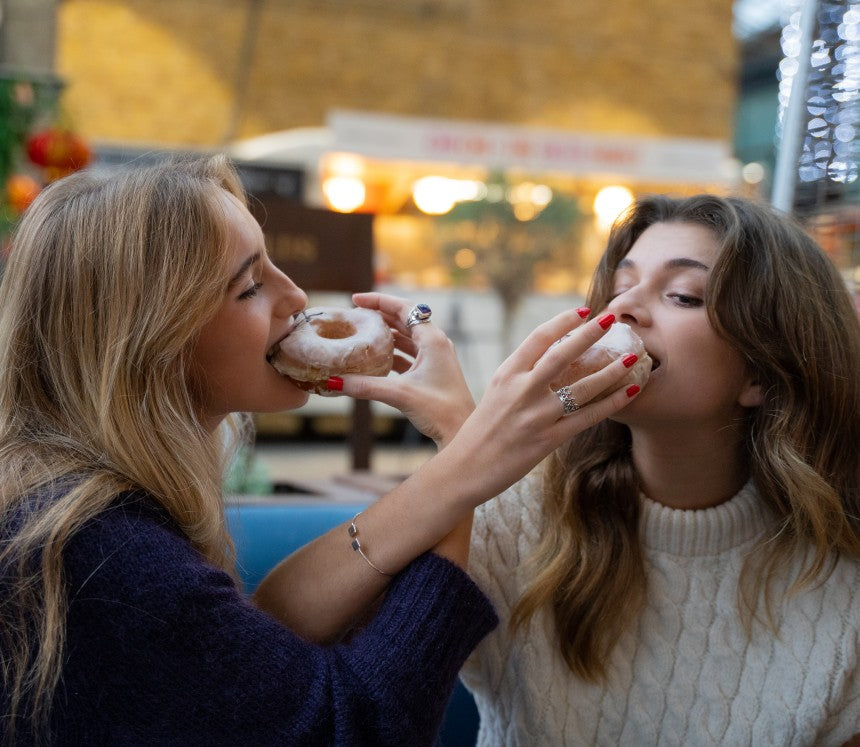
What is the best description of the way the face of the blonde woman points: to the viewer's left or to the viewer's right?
to the viewer's right

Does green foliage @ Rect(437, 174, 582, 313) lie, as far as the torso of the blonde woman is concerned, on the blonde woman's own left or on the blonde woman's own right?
on the blonde woman's own left

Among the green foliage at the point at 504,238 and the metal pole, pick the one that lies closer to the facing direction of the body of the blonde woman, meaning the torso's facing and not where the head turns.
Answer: the metal pole

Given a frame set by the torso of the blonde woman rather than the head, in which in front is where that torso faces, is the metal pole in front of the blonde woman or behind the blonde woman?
in front

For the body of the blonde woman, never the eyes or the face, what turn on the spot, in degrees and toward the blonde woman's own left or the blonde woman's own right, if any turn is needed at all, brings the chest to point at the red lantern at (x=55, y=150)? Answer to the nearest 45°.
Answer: approximately 90° to the blonde woman's own left

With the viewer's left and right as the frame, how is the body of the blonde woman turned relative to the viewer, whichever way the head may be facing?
facing to the right of the viewer

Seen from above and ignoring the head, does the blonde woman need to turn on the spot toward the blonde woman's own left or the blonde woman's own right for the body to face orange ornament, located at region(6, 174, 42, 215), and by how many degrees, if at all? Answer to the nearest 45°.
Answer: approximately 90° to the blonde woman's own left

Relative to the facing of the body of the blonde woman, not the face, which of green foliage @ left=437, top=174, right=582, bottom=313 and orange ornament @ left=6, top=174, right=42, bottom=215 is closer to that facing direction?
the green foliage
